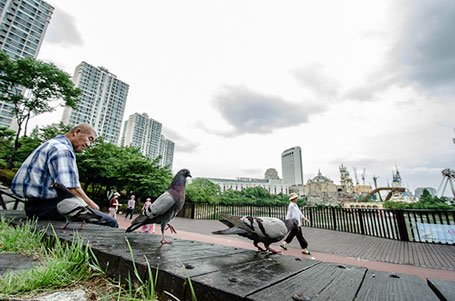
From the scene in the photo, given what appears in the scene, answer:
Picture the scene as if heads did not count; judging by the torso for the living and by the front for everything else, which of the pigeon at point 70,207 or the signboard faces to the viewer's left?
the pigeon

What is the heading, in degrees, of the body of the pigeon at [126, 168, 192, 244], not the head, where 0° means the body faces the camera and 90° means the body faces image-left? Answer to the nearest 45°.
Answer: approximately 270°

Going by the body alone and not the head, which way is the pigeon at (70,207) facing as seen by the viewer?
to the viewer's left

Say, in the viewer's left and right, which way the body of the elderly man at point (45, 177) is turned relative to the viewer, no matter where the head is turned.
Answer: facing to the right of the viewer

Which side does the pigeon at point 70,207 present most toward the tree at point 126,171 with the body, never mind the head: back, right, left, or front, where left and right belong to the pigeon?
right

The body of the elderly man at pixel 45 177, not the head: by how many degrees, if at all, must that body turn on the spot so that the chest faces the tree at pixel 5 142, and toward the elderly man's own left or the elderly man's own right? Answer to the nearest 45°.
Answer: approximately 90° to the elderly man's own left

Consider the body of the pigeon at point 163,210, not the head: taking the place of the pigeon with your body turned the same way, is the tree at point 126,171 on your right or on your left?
on your left

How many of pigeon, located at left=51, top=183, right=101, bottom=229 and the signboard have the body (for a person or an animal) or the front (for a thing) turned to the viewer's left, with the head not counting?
1

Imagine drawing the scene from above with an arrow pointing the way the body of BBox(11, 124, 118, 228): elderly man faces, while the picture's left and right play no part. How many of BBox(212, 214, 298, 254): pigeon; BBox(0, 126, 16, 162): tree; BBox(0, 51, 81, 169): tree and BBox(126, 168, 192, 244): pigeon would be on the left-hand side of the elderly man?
2

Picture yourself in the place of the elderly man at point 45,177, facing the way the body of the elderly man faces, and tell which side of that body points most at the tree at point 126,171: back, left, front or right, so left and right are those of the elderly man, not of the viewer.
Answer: left
